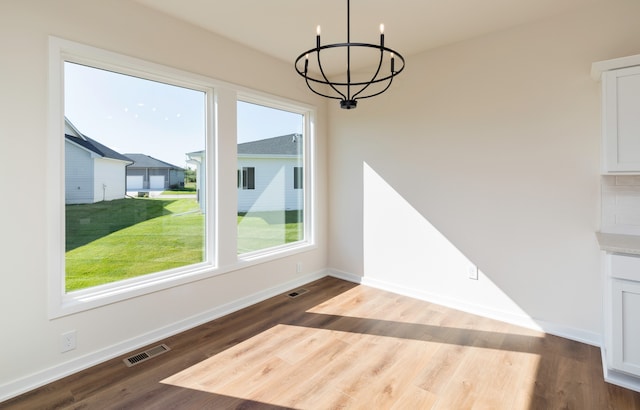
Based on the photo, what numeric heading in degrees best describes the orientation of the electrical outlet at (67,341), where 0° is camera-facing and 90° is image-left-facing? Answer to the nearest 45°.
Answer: approximately 315°

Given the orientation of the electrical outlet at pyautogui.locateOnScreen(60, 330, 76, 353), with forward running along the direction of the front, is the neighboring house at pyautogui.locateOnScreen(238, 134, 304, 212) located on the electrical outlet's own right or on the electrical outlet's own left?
on the electrical outlet's own left
